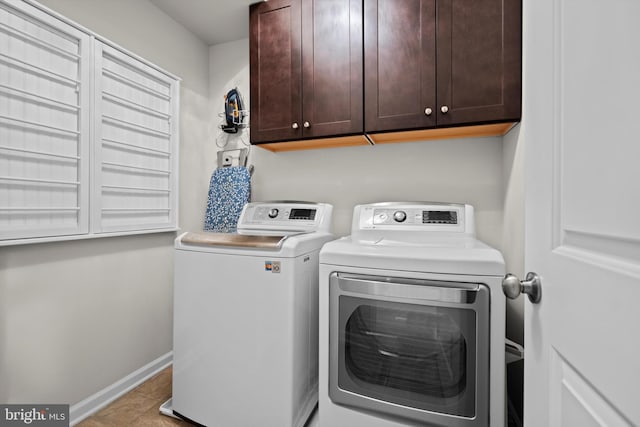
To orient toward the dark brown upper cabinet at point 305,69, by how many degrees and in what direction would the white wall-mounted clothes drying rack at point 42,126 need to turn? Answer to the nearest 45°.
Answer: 0° — it already faces it

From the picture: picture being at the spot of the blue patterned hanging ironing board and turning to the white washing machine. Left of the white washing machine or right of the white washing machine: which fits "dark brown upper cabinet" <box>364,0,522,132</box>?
left

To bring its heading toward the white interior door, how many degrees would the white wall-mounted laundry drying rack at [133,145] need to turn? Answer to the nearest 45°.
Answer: approximately 45° to its right

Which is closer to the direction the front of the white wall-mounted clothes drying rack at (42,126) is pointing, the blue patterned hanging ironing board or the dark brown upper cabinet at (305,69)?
the dark brown upper cabinet

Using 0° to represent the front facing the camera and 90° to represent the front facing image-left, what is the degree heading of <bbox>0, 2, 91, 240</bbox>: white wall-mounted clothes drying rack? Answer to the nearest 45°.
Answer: approximately 315°

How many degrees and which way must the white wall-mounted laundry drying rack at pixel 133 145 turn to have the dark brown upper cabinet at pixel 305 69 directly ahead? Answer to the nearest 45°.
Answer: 0° — it already faces it

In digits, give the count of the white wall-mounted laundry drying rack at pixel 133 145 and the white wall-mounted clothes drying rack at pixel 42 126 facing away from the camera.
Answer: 0

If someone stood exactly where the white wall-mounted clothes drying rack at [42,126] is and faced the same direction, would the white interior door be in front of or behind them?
in front

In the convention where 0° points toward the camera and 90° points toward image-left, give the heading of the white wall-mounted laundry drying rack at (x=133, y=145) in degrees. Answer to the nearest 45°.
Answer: approximately 315°

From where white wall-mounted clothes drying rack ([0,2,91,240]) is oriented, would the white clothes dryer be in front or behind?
in front
